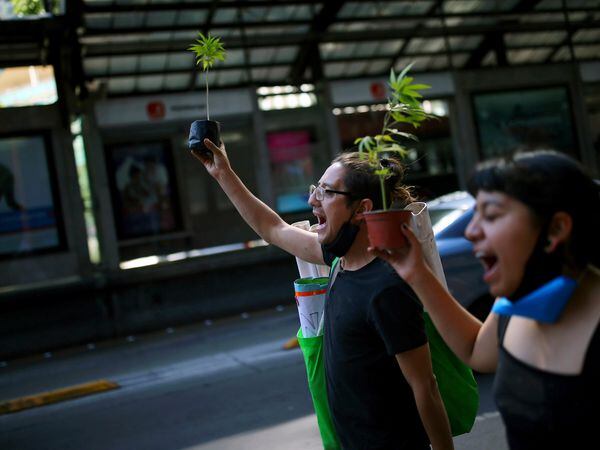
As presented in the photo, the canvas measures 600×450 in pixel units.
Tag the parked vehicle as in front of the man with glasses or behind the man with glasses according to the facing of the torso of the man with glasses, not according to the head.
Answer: behind

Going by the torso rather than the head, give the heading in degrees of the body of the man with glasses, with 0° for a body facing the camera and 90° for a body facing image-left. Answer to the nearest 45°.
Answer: approximately 45°

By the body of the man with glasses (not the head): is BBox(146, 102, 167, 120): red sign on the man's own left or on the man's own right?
on the man's own right

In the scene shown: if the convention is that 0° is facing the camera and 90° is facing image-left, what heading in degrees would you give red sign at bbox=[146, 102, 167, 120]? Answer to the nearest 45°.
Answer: approximately 0°

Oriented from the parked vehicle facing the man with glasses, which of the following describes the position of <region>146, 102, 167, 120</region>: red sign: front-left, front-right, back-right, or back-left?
back-right
